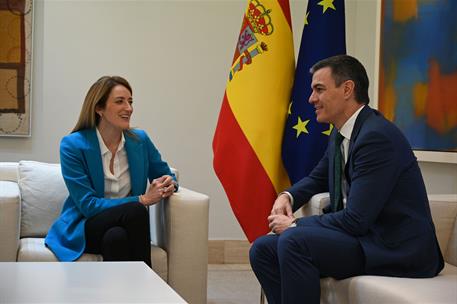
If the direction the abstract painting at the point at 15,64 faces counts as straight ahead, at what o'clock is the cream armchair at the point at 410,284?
The cream armchair is roughly at 11 o'clock from the abstract painting.

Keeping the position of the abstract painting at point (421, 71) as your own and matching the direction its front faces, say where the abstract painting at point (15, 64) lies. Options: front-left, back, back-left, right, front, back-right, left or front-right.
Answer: right

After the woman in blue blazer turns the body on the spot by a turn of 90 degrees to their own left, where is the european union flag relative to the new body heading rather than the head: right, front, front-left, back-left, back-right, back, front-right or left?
front-right

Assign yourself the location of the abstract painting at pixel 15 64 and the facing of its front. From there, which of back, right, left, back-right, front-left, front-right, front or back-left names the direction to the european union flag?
front-left

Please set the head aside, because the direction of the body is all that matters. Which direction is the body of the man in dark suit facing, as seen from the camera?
to the viewer's left

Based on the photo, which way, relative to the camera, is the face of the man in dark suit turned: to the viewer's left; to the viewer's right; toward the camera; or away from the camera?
to the viewer's left

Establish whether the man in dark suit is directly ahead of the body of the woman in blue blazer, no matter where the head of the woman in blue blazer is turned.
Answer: yes

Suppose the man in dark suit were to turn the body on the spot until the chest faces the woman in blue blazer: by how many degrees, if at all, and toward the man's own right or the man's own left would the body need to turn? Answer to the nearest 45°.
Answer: approximately 45° to the man's own right

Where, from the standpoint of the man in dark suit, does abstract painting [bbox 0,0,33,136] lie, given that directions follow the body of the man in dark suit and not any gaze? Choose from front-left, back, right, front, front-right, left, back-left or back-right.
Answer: front-right

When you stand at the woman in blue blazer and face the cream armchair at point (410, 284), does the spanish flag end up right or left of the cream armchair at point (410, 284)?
left

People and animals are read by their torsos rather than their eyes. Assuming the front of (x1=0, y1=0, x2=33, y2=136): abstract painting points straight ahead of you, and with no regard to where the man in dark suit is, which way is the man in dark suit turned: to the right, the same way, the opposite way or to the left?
to the right

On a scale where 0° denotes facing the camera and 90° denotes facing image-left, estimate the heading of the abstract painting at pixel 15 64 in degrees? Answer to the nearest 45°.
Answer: approximately 0°

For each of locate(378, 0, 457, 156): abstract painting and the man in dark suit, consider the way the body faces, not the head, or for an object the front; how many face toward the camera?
1

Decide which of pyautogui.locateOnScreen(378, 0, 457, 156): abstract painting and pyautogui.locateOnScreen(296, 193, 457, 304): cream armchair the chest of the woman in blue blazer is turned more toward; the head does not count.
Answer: the cream armchair

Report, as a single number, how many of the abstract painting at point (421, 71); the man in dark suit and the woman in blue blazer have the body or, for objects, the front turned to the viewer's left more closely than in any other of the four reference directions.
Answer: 1
